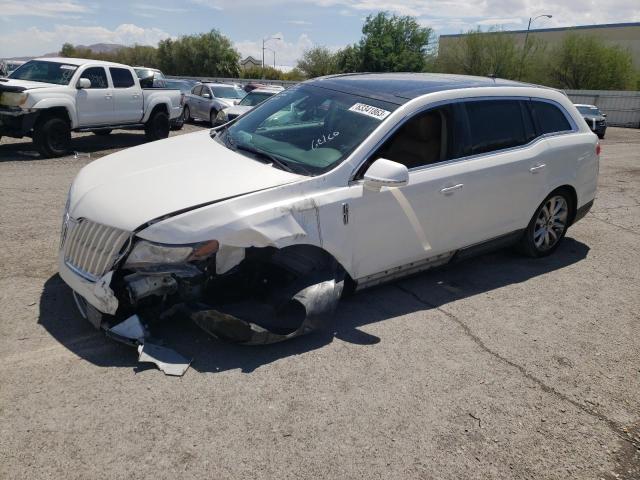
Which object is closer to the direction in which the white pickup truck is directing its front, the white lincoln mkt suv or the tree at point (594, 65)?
the white lincoln mkt suv

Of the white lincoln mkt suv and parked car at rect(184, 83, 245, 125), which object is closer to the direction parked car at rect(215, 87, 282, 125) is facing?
the white lincoln mkt suv

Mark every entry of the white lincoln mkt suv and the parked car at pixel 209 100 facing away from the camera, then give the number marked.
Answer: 0

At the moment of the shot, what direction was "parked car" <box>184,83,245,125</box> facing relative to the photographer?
facing the viewer and to the right of the viewer

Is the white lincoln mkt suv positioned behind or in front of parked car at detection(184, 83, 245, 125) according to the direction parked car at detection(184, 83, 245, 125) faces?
in front

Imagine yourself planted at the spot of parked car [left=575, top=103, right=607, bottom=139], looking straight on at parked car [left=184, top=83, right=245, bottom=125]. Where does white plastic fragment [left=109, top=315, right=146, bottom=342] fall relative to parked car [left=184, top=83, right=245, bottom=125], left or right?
left

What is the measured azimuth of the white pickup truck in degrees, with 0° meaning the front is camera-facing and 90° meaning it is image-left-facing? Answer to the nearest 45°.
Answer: approximately 45°

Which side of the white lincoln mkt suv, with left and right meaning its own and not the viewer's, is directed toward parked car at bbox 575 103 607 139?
back

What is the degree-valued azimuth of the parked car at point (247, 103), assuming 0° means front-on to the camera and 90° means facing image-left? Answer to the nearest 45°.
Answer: approximately 45°
